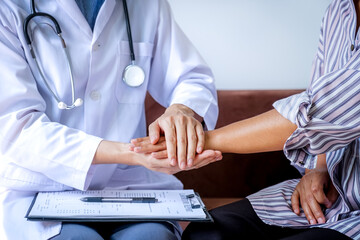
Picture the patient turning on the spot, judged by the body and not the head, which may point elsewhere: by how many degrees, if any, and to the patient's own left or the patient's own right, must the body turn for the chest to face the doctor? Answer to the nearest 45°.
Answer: approximately 45° to the patient's own right

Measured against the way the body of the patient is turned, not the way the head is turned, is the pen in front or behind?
in front

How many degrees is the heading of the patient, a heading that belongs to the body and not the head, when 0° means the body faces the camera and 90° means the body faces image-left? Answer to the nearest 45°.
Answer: approximately 45°
